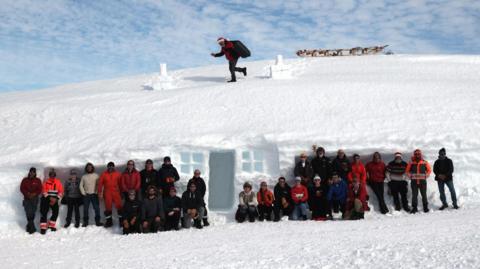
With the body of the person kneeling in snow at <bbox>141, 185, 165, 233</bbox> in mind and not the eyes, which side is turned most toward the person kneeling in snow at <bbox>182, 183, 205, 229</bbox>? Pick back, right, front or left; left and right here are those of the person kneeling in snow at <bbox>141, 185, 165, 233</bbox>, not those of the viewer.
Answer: left

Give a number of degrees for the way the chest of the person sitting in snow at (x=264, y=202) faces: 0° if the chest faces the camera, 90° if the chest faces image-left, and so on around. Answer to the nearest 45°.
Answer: approximately 0°

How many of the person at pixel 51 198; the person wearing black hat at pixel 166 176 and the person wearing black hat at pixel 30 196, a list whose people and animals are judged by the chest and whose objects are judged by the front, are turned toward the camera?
3

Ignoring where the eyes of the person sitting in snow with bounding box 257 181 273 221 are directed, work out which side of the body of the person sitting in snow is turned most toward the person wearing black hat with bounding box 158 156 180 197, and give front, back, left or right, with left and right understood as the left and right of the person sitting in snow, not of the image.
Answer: right

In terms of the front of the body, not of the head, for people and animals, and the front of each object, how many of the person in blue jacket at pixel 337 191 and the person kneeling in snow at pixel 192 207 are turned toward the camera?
2

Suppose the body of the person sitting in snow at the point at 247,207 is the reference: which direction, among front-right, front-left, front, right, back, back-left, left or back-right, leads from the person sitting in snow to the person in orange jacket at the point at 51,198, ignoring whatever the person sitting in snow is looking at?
right

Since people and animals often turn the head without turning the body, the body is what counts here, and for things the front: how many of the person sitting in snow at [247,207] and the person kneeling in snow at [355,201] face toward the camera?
2

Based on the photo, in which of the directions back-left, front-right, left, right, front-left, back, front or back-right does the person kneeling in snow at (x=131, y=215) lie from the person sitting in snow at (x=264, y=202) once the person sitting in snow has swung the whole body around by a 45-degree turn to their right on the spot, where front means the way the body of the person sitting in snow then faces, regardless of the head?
front-right

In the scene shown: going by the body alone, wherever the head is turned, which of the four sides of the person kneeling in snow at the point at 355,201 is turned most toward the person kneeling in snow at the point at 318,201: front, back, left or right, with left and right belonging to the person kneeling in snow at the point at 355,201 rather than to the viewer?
right

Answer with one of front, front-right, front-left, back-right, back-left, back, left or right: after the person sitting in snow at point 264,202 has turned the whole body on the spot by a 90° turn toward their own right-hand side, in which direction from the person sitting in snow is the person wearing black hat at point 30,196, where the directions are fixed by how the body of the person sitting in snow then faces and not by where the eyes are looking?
front

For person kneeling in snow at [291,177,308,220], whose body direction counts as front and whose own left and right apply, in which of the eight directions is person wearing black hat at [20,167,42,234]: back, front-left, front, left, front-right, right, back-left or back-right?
right
